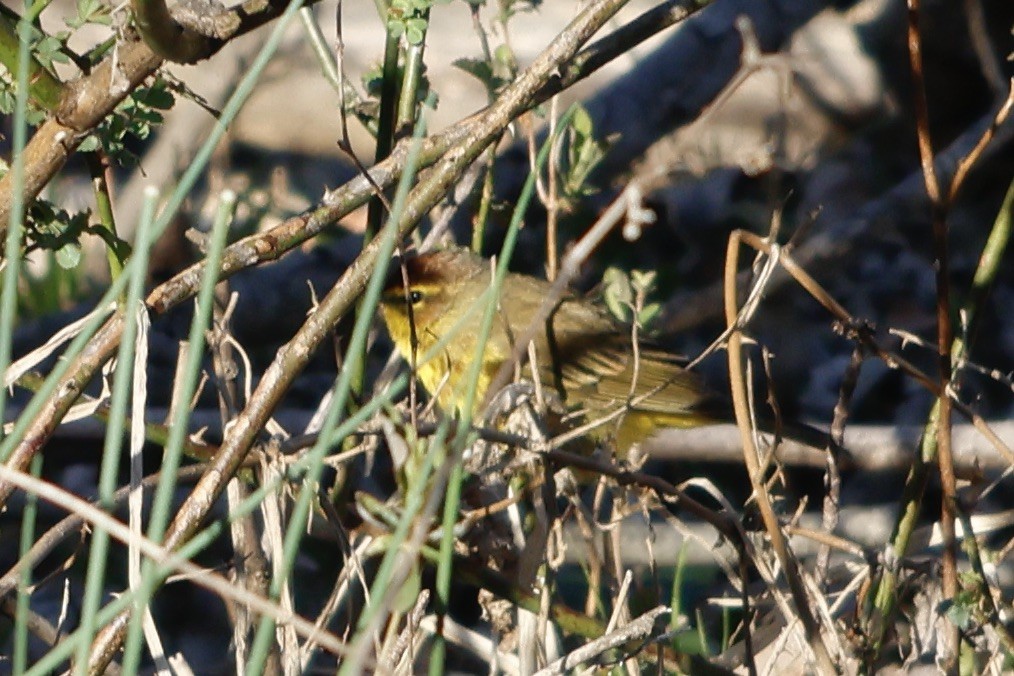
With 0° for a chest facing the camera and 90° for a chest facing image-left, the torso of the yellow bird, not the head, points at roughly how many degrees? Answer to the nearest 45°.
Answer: approximately 90°
